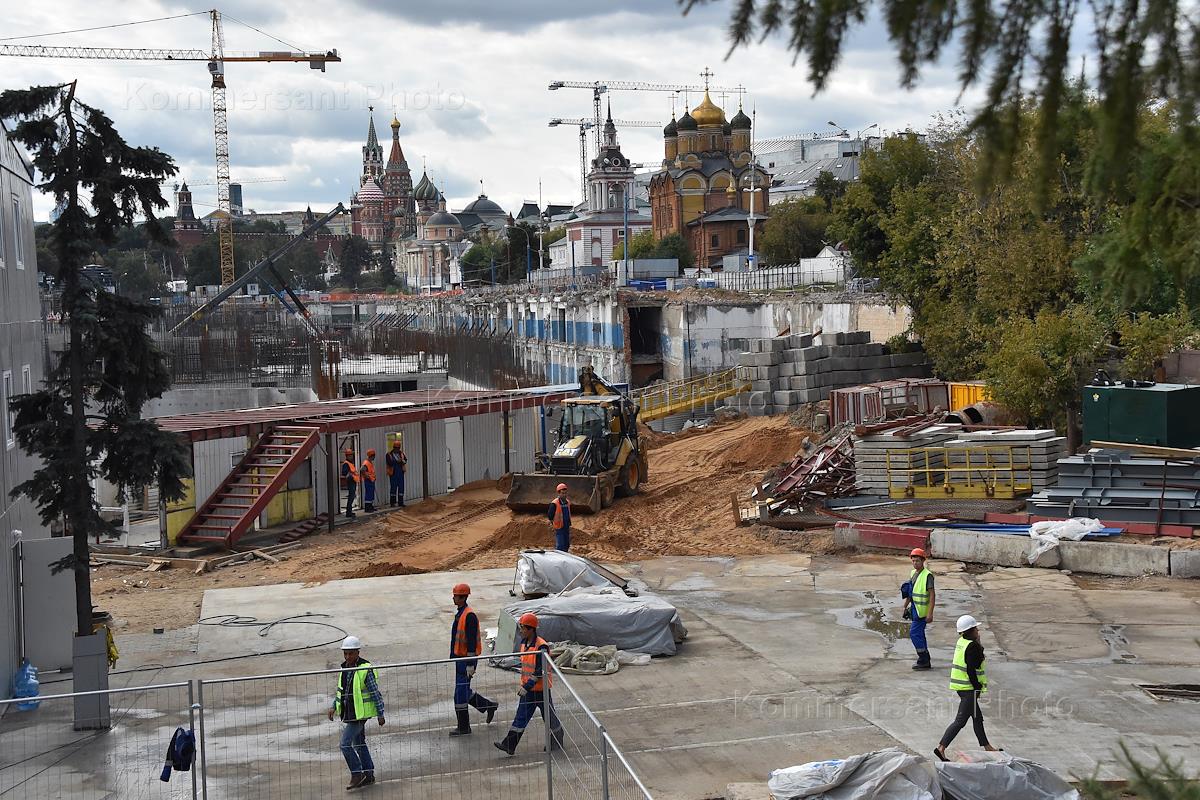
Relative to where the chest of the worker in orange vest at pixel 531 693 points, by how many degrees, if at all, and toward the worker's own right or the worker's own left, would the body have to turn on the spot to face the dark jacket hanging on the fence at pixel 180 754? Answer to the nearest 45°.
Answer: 0° — they already face it

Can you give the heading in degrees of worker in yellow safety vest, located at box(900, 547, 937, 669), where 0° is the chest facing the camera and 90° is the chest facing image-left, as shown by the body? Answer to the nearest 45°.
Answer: approximately 45°

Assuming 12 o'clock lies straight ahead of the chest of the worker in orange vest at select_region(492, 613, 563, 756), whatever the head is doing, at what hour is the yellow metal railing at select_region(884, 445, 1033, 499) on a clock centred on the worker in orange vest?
The yellow metal railing is roughly at 4 o'clock from the worker in orange vest.

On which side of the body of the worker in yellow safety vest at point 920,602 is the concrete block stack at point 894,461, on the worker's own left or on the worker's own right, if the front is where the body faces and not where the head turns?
on the worker's own right

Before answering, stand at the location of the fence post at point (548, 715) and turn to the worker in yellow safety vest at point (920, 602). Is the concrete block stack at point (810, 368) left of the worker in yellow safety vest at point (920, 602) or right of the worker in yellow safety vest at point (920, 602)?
left

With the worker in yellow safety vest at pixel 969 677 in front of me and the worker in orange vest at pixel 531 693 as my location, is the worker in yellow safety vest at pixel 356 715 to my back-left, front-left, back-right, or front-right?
back-right

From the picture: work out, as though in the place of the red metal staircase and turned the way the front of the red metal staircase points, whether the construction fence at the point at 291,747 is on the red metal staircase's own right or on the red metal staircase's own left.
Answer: on the red metal staircase's own left

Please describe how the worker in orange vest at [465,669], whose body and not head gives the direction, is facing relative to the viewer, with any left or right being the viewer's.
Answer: facing to the left of the viewer

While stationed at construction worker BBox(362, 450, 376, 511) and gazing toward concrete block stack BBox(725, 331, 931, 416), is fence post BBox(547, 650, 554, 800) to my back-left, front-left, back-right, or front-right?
back-right

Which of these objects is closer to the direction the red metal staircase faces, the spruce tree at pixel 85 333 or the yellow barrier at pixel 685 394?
the spruce tree

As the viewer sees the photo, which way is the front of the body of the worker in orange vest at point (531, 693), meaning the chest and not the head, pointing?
to the viewer's left
